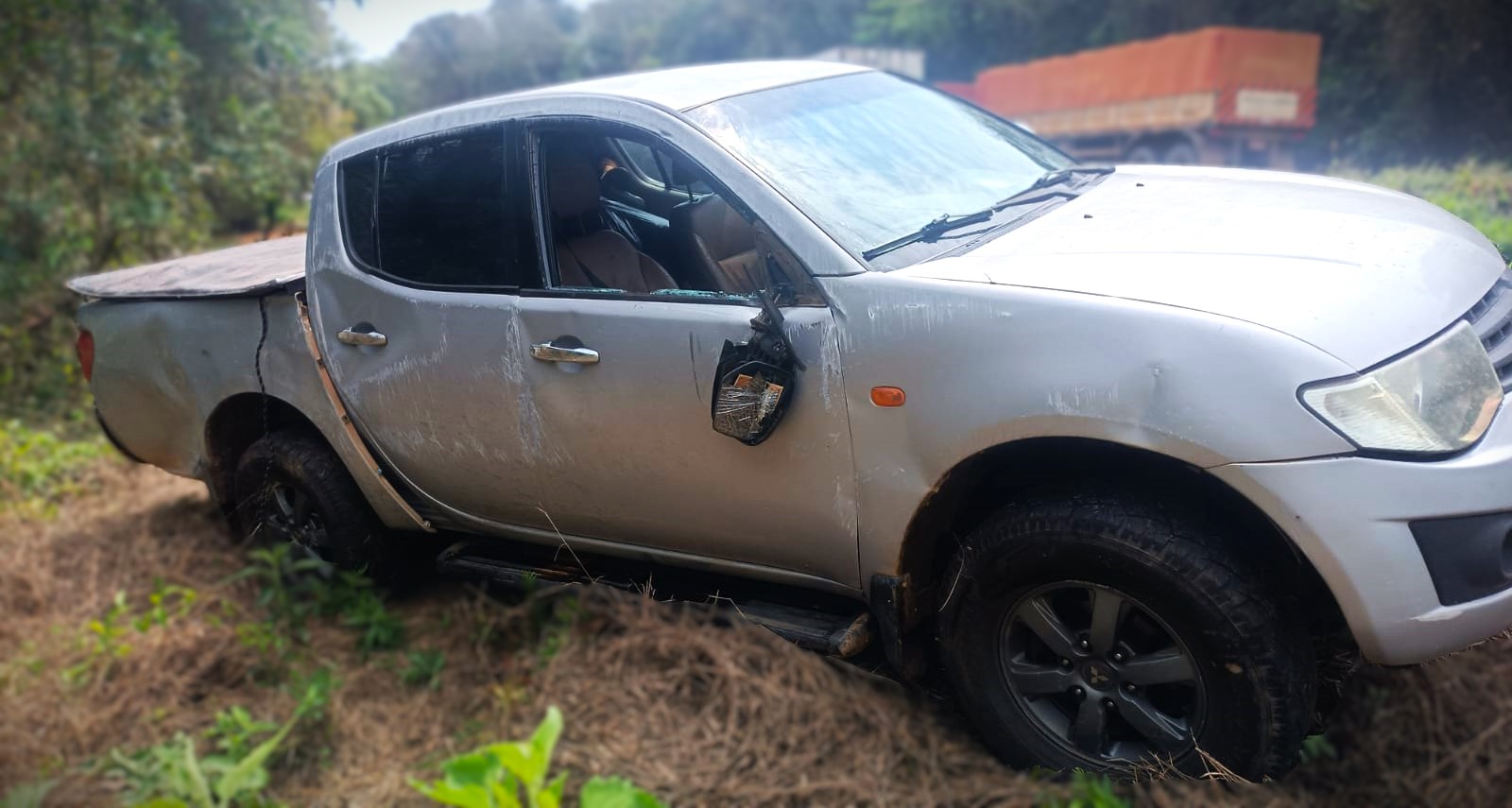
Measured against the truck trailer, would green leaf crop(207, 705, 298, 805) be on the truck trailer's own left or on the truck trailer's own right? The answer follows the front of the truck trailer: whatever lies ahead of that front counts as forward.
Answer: on the truck trailer's own left

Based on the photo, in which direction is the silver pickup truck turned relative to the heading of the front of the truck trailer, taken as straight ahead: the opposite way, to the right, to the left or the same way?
the opposite way

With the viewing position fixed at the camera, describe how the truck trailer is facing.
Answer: facing away from the viewer and to the left of the viewer

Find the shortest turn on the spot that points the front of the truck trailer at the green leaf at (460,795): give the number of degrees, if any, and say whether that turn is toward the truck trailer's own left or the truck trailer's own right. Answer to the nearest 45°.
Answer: approximately 135° to the truck trailer's own left

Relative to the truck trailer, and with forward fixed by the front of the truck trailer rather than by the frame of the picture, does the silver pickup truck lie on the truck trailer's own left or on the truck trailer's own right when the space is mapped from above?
on the truck trailer's own left

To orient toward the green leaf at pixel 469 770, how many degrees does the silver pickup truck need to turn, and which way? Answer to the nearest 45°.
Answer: approximately 90° to its right
